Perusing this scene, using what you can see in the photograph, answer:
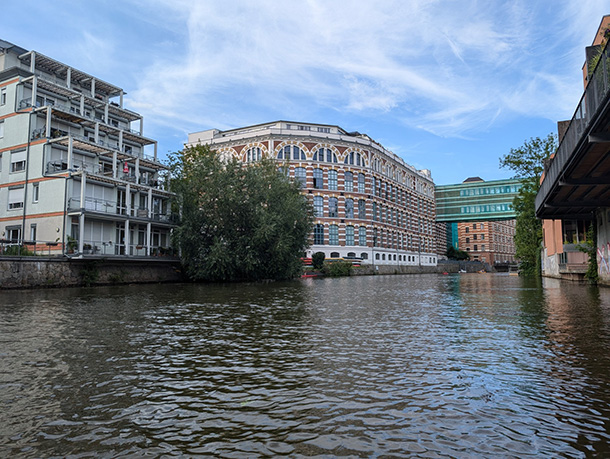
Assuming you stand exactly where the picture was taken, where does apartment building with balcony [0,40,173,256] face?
facing the viewer and to the right of the viewer

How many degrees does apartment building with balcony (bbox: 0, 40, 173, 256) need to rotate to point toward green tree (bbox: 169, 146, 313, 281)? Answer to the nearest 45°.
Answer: approximately 45° to its left
